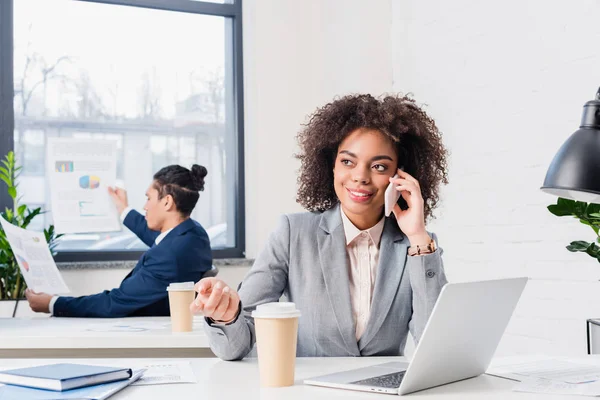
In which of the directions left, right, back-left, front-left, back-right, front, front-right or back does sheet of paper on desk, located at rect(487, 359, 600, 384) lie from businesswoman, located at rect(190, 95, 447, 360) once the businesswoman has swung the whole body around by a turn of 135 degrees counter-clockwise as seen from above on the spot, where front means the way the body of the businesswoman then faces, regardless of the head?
right

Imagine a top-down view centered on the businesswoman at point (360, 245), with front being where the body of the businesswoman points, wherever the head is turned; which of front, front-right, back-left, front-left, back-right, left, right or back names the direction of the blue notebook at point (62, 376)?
front-right

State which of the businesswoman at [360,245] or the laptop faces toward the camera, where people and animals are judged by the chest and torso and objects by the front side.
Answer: the businesswoman

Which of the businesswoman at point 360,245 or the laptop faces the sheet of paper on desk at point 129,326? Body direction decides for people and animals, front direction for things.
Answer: the laptop

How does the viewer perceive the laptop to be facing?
facing away from the viewer and to the left of the viewer

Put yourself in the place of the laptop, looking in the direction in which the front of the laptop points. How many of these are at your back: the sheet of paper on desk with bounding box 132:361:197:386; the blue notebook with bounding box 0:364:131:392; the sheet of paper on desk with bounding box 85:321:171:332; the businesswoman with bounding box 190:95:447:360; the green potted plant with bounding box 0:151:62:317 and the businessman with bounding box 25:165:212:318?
0

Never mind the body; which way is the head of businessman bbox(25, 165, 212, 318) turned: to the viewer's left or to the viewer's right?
to the viewer's left

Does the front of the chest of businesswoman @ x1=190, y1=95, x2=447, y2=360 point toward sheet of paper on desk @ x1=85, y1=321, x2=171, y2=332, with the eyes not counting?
no

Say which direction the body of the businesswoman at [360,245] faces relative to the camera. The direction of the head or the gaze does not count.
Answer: toward the camera

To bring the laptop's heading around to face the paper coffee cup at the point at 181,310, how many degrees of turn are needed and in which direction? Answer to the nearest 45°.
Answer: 0° — it already faces it

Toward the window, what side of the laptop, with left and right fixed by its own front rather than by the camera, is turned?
front

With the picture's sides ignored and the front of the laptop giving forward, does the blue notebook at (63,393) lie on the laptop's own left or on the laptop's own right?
on the laptop's own left

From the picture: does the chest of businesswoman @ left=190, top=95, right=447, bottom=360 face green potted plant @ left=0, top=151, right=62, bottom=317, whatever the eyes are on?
no

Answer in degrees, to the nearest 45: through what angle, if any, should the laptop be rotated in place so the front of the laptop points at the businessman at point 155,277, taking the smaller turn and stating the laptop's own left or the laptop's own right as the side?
0° — it already faces them

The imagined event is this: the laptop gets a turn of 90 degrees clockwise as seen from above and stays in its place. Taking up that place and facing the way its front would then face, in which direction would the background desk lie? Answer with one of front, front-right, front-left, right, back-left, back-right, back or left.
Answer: left

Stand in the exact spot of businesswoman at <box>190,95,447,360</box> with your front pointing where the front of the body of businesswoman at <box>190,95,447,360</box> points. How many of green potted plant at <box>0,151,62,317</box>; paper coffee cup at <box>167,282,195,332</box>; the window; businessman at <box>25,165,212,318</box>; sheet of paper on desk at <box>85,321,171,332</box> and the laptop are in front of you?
1

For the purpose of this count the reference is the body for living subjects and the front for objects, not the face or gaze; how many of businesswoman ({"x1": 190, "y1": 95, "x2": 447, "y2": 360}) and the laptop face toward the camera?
1
